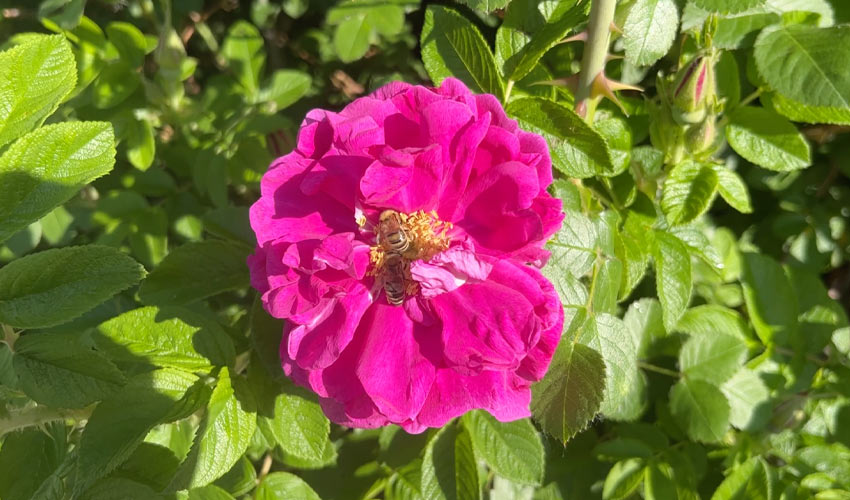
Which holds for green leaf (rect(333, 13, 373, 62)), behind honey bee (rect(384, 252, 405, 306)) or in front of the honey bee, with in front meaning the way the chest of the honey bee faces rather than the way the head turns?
in front

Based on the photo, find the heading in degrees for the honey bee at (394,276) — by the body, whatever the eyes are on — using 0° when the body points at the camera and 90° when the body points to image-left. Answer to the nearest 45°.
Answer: approximately 180°

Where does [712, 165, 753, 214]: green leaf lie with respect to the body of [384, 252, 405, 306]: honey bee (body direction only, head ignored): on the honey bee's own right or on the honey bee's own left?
on the honey bee's own right

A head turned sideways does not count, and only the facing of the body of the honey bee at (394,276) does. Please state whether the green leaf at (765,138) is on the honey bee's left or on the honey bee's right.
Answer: on the honey bee's right
